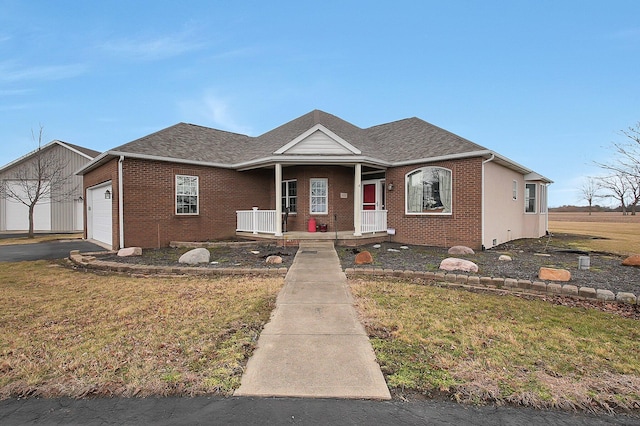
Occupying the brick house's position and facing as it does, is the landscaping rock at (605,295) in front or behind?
in front

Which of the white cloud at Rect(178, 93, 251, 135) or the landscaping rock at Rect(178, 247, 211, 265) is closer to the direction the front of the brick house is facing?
the landscaping rock

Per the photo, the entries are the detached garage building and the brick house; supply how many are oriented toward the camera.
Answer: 2

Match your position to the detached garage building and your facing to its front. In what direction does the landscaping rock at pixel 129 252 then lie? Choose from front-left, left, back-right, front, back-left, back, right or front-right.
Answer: front

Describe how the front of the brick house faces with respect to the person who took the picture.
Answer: facing the viewer

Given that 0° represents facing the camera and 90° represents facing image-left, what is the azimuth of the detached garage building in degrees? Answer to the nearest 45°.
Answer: approximately 0°

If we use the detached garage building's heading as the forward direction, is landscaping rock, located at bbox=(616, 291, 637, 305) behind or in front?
in front

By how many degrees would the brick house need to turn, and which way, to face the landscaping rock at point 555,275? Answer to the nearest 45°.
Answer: approximately 45° to its left
